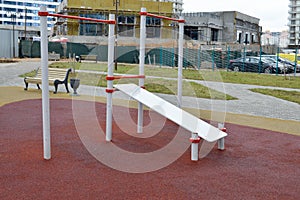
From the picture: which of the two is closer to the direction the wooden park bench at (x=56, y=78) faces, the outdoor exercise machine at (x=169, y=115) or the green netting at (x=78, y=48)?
the outdoor exercise machine

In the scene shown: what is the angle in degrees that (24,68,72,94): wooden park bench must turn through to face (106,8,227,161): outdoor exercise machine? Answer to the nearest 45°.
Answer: approximately 45° to its left

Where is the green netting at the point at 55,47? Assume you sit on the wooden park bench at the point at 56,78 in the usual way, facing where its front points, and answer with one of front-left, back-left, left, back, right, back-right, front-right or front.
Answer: back-right

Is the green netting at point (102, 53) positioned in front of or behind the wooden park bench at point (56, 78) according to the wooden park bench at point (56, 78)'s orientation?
behind
